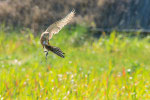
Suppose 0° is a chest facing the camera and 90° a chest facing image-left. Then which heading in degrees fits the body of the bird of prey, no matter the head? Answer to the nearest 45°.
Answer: approximately 90°
